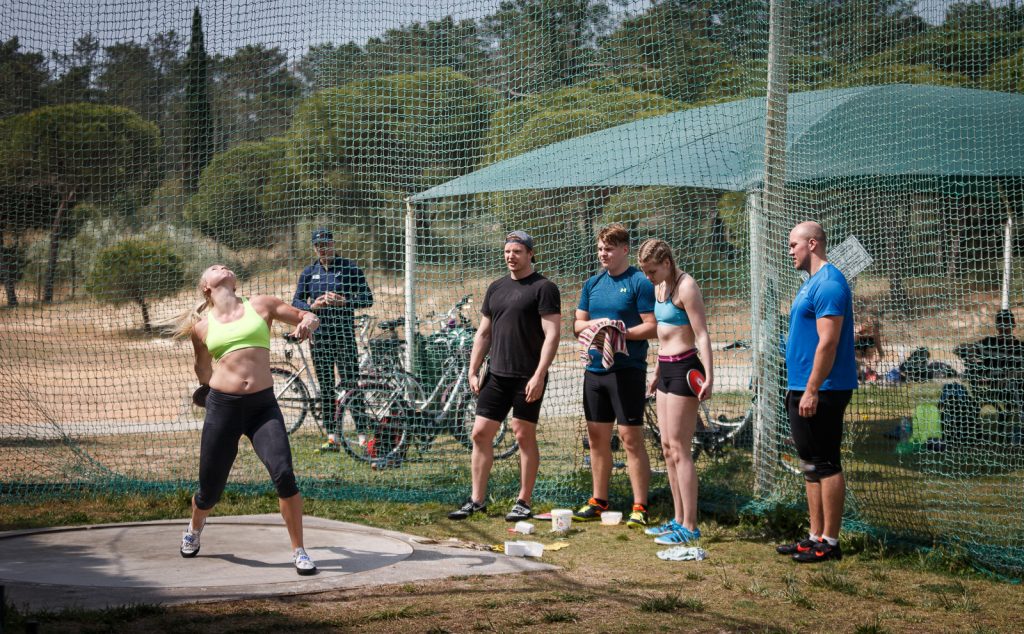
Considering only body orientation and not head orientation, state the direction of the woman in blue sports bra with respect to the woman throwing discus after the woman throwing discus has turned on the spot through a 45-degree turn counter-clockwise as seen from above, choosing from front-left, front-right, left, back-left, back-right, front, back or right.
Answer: front-left

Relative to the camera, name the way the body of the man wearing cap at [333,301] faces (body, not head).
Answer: toward the camera

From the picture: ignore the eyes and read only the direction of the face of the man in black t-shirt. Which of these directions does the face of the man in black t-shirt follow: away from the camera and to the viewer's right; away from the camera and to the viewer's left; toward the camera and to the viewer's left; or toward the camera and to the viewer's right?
toward the camera and to the viewer's left

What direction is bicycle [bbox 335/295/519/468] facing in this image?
to the viewer's right

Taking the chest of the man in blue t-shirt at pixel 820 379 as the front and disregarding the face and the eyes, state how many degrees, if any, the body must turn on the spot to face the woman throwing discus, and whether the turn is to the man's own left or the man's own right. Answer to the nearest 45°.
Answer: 0° — they already face them

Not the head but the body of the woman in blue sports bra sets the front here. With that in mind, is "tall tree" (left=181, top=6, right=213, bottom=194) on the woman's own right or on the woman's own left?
on the woman's own right

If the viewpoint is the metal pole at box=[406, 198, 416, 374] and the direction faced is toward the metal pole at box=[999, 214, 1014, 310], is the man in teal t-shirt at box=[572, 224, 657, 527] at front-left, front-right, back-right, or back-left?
front-right

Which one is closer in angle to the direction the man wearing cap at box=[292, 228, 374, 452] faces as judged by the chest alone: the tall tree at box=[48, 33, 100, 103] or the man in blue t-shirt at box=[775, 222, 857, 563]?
the man in blue t-shirt

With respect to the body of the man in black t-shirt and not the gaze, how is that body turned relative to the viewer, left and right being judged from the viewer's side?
facing the viewer and to the left of the viewer

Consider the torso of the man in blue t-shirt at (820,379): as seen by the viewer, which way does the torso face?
to the viewer's left
